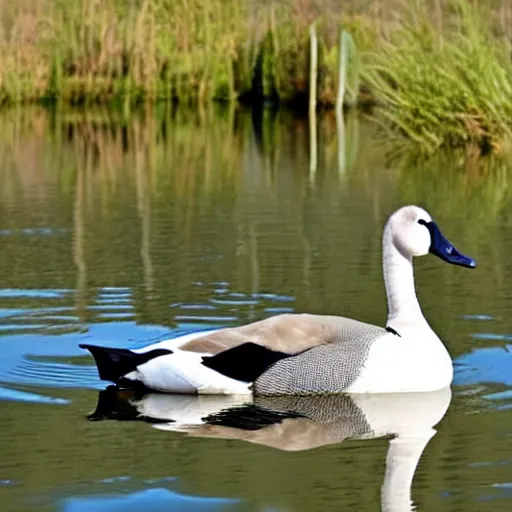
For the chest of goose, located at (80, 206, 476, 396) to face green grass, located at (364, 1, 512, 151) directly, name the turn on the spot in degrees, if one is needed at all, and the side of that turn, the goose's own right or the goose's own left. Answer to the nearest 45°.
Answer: approximately 90° to the goose's own left

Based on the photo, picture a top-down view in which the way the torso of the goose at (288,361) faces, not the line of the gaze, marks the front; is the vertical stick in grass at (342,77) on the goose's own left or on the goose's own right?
on the goose's own left

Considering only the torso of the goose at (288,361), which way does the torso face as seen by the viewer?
to the viewer's right
